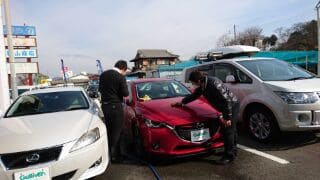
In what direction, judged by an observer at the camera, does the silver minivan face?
facing the viewer and to the right of the viewer

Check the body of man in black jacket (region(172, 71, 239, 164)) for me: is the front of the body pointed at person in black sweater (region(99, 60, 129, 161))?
yes

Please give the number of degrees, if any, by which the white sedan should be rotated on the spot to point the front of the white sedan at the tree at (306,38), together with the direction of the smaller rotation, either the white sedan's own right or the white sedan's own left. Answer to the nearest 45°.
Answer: approximately 180°

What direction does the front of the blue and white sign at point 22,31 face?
toward the camera

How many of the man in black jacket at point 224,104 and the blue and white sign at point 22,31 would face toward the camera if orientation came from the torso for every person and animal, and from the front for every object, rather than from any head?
1

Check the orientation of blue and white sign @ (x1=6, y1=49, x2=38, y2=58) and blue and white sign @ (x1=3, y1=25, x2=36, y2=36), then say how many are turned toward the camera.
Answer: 2

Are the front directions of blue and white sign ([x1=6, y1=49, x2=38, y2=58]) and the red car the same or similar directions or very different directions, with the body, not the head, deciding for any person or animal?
same or similar directions

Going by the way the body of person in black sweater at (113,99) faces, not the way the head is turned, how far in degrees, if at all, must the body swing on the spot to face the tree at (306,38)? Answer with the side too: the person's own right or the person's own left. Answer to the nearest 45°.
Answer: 0° — they already face it

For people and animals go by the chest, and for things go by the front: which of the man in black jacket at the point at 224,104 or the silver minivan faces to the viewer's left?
the man in black jacket

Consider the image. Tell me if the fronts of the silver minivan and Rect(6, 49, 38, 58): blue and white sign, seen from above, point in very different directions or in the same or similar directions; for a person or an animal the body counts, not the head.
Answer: same or similar directions

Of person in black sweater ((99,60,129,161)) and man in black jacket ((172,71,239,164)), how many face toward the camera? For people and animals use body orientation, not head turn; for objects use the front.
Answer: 0

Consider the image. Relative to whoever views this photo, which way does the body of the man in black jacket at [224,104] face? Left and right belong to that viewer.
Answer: facing to the left of the viewer

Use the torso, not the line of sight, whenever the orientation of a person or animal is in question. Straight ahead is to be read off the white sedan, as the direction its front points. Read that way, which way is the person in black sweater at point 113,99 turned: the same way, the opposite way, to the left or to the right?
the opposite way

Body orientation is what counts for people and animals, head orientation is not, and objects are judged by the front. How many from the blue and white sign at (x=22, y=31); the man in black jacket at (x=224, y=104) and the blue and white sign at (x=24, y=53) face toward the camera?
2

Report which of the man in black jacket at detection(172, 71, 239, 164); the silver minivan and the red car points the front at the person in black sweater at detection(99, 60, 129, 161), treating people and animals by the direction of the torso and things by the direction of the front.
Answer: the man in black jacket at detection(172, 71, 239, 164)

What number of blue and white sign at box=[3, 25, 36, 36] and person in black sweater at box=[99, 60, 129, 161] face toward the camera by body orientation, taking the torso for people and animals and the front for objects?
1

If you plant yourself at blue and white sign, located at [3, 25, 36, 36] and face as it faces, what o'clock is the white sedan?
The white sedan is roughly at 12 o'clock from the blue and white sign.

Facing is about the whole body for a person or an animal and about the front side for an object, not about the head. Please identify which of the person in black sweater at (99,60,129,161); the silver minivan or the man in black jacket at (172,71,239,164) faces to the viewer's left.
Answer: the man in black jacket at (172,71,239,164)

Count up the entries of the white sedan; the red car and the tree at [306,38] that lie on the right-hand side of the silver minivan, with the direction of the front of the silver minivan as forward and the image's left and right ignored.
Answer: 2

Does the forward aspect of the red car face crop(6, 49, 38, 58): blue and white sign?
no
